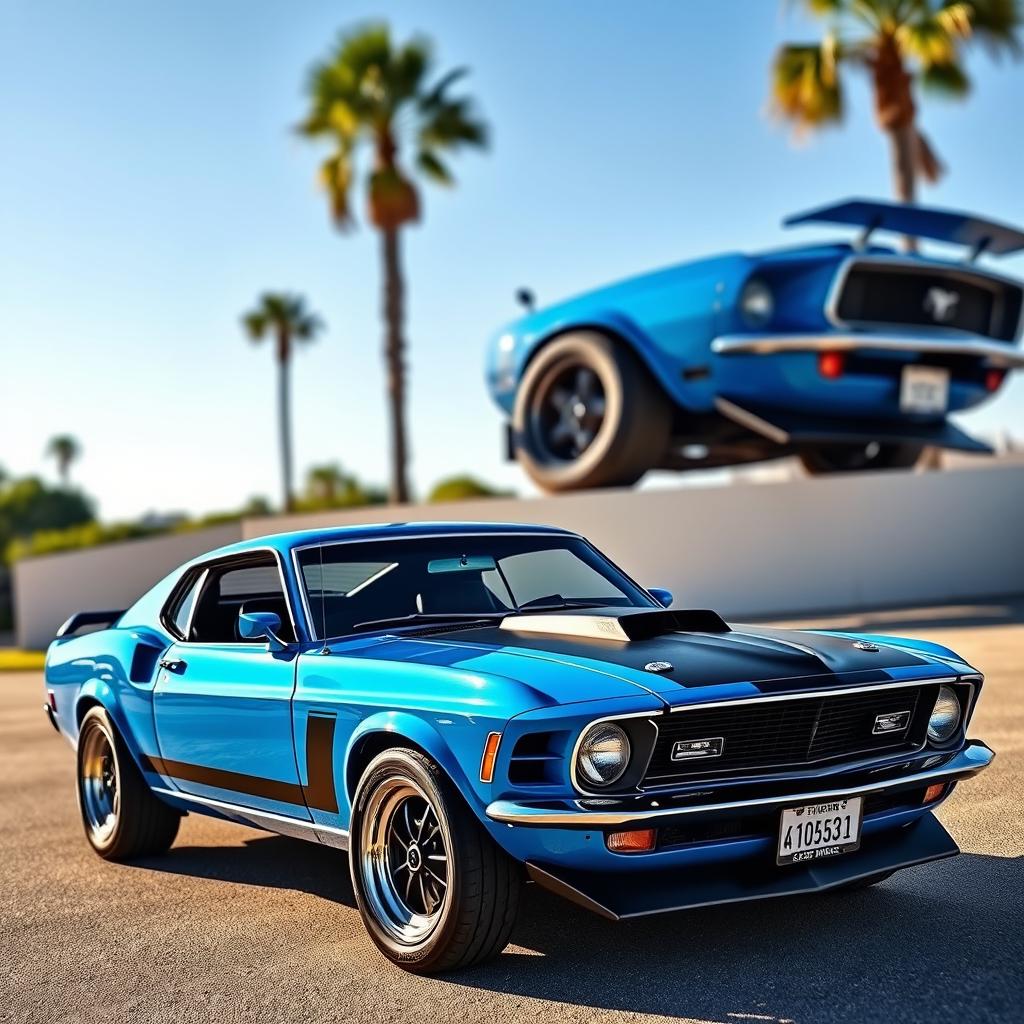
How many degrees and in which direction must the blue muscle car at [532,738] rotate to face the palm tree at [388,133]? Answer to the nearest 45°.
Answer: approximately 135° to its left

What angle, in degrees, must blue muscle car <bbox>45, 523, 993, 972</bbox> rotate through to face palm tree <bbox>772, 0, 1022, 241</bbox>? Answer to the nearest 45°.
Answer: approximately 135° to its left

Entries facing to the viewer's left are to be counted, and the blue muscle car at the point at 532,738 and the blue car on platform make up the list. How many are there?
0

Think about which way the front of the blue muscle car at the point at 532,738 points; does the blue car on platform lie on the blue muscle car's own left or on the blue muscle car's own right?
on the blue muscle car's own left

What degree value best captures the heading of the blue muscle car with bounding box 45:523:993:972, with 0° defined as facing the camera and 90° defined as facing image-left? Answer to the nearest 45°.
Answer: approximately 315°
